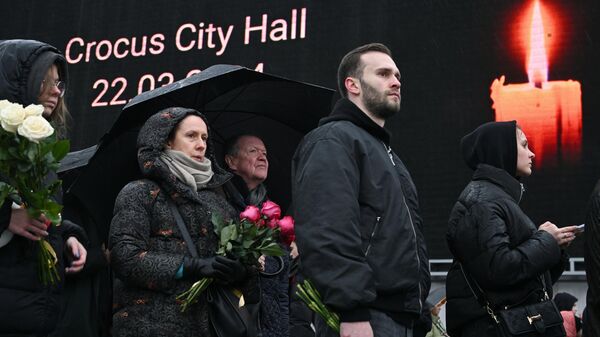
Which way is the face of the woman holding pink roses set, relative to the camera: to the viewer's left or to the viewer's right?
to the viewer's right

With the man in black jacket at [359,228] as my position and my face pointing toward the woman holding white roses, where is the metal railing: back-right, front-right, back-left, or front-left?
back-right

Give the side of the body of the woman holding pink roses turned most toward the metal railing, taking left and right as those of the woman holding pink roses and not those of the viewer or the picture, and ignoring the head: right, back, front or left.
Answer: left

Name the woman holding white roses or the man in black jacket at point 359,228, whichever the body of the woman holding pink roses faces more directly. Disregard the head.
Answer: the man in black jacket

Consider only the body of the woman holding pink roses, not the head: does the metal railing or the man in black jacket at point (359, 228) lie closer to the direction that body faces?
the man in black jacket

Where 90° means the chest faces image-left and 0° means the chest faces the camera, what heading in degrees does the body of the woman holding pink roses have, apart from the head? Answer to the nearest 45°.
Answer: approximately 315°
